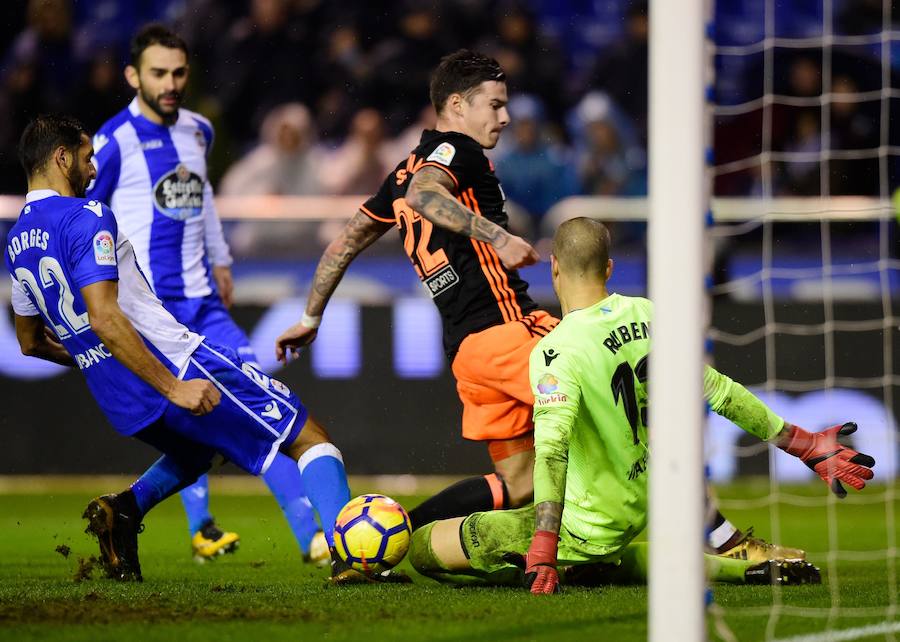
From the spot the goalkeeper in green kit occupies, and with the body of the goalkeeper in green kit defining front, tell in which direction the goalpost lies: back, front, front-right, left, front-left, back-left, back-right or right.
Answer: back-left

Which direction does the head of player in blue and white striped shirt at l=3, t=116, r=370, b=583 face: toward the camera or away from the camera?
away from the camera

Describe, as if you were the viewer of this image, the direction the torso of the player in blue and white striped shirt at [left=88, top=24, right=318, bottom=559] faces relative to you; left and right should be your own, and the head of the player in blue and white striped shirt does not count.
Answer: facing the viewer and to the right of the viewer

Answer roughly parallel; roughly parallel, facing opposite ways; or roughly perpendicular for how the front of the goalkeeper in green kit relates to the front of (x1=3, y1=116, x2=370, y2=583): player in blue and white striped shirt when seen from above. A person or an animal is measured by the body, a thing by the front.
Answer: roughly perpendicular

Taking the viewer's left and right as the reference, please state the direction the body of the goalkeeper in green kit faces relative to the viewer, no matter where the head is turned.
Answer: facing away from the viewer and to the left of the viewer

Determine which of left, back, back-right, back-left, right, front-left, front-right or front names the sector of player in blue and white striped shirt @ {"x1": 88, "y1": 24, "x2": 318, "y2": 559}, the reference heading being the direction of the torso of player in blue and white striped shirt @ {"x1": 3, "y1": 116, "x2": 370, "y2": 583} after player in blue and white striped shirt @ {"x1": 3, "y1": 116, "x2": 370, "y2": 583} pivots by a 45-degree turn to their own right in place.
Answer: left

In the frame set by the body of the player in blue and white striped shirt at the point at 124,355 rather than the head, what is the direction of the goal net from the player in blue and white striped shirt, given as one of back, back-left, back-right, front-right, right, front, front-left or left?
front

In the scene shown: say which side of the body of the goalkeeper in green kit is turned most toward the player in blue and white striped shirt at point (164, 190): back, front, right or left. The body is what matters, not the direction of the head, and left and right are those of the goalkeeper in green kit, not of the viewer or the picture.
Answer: front
